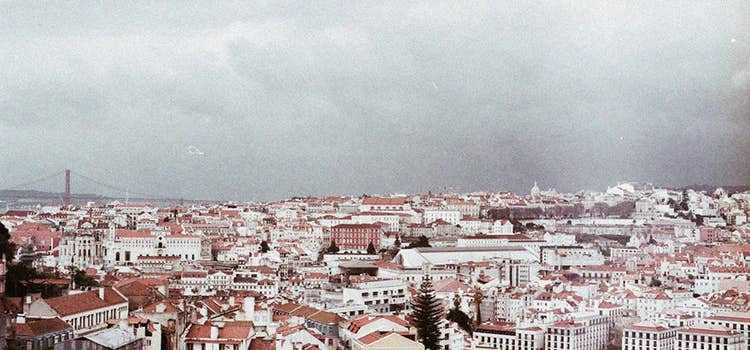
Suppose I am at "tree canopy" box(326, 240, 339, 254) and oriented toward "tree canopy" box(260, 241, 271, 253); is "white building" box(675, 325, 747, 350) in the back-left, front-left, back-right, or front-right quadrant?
back-left

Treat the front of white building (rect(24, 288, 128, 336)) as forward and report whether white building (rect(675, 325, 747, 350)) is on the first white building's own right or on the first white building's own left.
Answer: on the first white building's own left

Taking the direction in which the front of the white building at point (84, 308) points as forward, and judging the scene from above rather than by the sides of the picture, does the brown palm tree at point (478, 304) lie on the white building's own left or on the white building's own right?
on the white building's own left

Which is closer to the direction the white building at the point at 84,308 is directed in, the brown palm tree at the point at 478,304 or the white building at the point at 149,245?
the brown palm tree

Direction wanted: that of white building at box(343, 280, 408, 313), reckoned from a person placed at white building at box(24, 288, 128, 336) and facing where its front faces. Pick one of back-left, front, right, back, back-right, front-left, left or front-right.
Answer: left

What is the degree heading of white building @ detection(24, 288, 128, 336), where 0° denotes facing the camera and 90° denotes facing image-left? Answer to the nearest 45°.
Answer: approximately 315°

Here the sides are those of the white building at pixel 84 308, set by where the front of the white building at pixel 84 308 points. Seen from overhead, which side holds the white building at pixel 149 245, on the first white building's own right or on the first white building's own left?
on the first white building's own left

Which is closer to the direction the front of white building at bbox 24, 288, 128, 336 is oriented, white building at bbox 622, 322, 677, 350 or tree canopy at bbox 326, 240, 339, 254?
the white building

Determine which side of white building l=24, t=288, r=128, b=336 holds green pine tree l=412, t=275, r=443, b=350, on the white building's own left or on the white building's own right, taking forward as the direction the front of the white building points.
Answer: on the white building's own left
